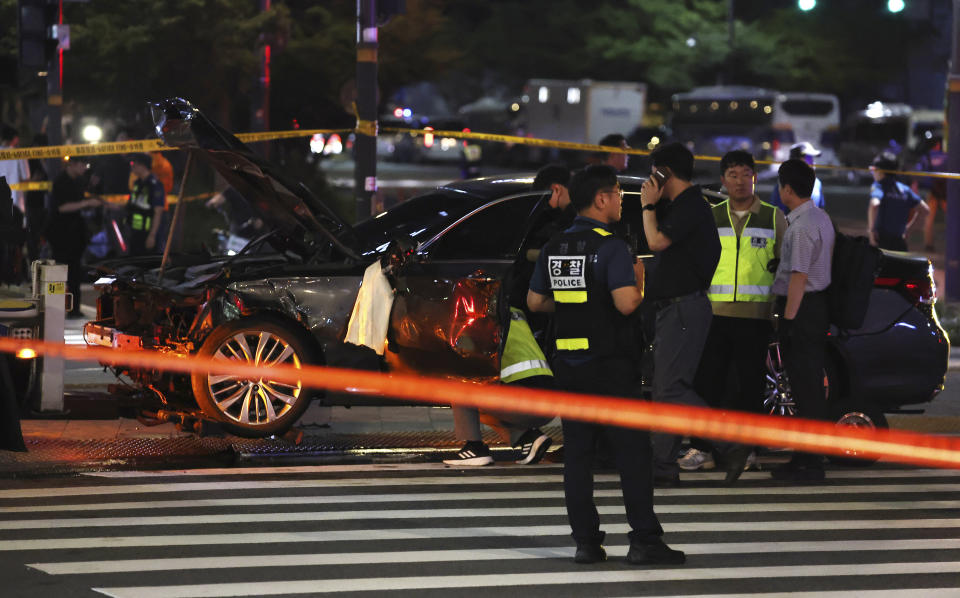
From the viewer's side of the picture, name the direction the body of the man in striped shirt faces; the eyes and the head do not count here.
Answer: to the viewer's left

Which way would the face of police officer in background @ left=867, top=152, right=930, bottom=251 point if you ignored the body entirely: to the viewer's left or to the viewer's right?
to the viewer's left

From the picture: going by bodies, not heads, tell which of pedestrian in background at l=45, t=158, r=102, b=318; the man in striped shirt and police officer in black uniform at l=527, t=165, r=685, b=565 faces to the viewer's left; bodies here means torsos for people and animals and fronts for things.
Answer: the man in striped shirt

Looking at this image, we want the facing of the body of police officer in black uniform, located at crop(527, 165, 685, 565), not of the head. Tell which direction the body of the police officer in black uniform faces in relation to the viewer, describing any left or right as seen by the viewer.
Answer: facing away from the viewer and to the right of the viewer

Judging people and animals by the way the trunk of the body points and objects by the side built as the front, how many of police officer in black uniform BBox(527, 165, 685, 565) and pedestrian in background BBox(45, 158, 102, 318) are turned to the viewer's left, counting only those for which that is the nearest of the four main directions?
0

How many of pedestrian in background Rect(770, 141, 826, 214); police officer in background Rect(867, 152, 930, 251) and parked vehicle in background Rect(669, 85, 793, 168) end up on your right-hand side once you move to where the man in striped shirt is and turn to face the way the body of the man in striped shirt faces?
3

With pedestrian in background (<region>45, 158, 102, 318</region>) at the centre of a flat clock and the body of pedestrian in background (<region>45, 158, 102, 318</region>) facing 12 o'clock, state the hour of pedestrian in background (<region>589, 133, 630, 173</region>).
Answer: pedestrian in background (<region>589, 133, 630, 173</region>) is roughly at 1 o'clock from pedestrian in background (<region>45, 158, 102, 318</region>).

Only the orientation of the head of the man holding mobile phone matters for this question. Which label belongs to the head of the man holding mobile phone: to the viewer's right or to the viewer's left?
to the viewer's left

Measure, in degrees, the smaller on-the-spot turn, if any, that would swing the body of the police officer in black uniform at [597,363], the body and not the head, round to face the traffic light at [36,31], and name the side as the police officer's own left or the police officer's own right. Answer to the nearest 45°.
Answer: approximately 90° to the police officer's own left

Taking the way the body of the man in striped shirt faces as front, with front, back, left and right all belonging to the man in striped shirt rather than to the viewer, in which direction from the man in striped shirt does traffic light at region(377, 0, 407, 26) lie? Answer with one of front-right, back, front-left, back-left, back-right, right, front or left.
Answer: front-right

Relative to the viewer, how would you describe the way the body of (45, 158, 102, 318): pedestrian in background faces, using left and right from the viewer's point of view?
facing to the right of the viewer

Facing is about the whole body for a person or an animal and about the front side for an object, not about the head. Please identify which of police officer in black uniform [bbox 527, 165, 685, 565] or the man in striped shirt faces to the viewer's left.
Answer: the man in striped shirt

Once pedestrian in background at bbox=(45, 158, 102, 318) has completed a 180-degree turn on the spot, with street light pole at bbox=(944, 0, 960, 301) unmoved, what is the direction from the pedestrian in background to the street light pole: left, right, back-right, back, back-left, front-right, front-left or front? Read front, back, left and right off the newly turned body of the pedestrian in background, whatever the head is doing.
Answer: back

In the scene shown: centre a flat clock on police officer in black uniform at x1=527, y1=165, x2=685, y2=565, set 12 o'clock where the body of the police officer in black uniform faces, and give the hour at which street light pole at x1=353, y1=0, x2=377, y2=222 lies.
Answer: The street light pole is roughly at 10 o'clock from the police officer in black uniform.
